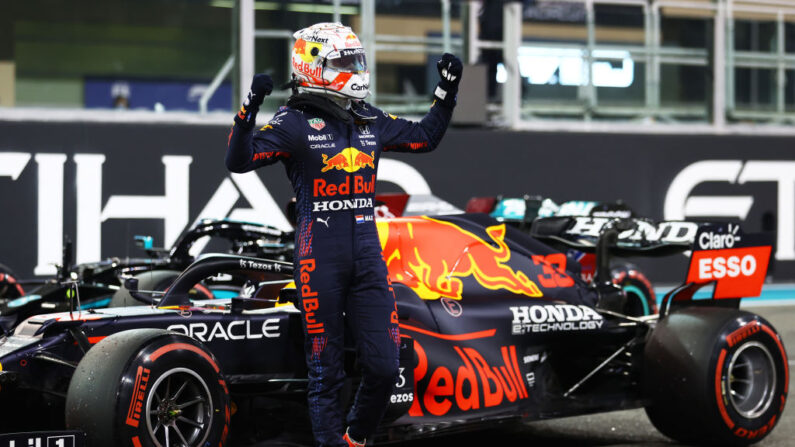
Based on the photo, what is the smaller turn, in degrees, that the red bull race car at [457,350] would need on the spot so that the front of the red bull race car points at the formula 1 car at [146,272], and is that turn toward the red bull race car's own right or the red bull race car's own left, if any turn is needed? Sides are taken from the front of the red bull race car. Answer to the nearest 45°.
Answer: approximately 90° to the red bull race car's own right

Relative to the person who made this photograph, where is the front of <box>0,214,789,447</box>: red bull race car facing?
facing the viewer and to the left of the viewer

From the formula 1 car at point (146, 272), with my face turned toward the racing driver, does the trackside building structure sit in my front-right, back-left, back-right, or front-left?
back-left

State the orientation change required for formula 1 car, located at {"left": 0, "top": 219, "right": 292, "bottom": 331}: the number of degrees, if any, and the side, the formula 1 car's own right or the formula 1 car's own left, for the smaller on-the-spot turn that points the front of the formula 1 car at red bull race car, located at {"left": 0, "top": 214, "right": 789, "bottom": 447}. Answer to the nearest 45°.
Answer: approximately 90° to the formula 1 car's own left

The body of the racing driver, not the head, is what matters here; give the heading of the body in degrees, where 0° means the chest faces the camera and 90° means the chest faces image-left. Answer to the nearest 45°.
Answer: approximately 315°

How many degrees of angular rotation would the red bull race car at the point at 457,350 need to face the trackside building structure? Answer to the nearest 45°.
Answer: approximately 135° to its right

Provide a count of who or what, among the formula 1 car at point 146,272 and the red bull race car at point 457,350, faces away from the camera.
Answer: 0

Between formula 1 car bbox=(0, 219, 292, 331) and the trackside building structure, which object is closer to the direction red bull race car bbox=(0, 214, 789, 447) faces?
the formula 1 car

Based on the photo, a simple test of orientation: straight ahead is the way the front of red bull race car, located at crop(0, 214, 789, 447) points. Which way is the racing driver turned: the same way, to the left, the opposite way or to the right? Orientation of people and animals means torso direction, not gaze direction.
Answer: to the left

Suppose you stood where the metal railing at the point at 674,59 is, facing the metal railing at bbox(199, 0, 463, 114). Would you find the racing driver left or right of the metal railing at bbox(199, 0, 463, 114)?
left

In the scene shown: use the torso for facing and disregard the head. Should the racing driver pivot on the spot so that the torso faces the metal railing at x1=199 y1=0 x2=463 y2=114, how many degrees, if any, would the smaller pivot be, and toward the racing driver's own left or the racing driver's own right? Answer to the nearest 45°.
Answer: approximately 135° to the racing driver's own left

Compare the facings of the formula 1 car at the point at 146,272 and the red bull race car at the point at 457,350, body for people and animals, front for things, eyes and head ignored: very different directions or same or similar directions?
same or similar directions

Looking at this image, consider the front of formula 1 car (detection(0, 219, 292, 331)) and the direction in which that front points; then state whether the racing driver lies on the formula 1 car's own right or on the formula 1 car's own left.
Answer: on the formula 1 car's own left

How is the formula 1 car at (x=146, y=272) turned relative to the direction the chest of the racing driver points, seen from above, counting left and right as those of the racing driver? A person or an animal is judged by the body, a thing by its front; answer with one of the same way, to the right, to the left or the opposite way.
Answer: to the right

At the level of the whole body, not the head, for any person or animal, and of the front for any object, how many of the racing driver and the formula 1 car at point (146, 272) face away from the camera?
0
